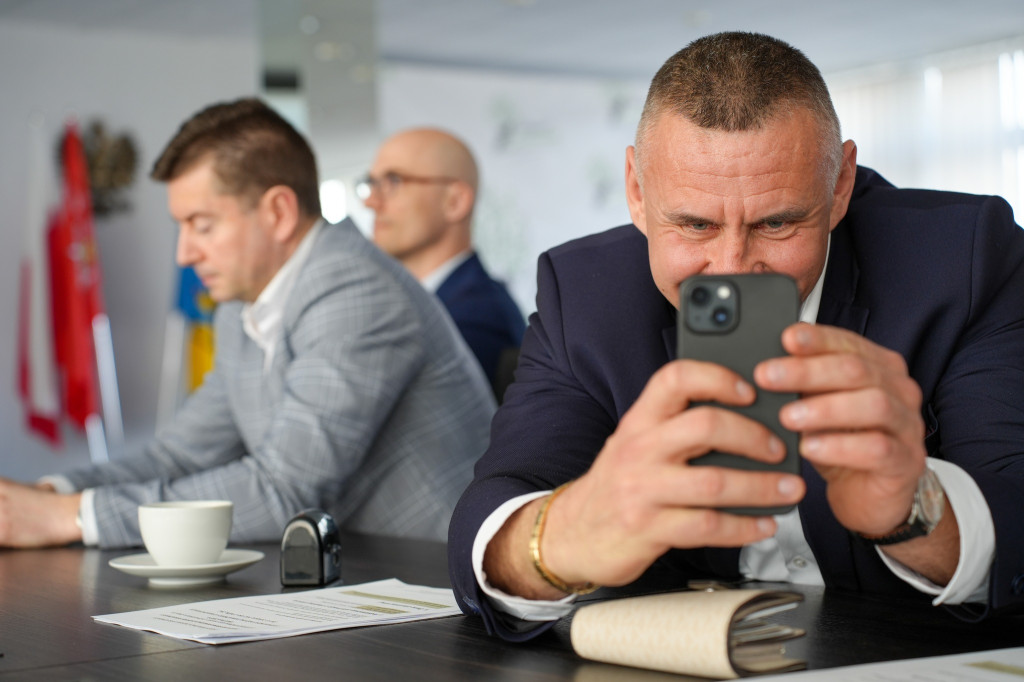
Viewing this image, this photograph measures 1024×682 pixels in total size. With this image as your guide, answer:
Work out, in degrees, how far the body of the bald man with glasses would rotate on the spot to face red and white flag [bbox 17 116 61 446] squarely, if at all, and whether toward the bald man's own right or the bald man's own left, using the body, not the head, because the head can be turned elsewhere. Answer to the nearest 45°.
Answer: approximately 45° to the bald man's own right

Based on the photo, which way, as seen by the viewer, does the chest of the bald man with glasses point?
to the viewer's left

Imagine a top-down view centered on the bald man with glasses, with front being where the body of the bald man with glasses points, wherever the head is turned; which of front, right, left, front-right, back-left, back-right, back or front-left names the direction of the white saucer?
left

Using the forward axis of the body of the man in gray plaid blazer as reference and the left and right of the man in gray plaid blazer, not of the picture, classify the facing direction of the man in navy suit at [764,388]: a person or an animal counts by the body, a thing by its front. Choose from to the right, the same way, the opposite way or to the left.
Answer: to the left

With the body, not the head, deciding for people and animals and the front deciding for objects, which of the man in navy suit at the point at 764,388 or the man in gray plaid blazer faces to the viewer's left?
the man in gray plaid blazer

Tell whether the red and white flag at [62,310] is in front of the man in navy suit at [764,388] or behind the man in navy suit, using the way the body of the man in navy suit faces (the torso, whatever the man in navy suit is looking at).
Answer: behind

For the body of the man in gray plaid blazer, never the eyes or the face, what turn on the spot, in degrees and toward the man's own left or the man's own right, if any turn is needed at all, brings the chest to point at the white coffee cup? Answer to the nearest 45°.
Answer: approximately 90° to the man's own left

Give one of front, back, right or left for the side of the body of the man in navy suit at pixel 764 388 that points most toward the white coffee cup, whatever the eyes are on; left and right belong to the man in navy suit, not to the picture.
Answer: right

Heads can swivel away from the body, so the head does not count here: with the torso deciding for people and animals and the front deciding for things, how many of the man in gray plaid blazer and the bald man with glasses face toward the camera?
0

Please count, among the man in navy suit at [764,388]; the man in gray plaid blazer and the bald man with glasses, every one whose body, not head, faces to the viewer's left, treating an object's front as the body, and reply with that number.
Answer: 2

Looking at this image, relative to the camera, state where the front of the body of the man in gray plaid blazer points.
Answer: to the viewer's left

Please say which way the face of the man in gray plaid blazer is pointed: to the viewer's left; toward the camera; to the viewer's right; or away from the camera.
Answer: to the viewer's left

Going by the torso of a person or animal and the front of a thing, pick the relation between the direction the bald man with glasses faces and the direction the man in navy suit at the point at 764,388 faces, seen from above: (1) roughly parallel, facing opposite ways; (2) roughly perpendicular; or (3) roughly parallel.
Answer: roughly perpendicular
